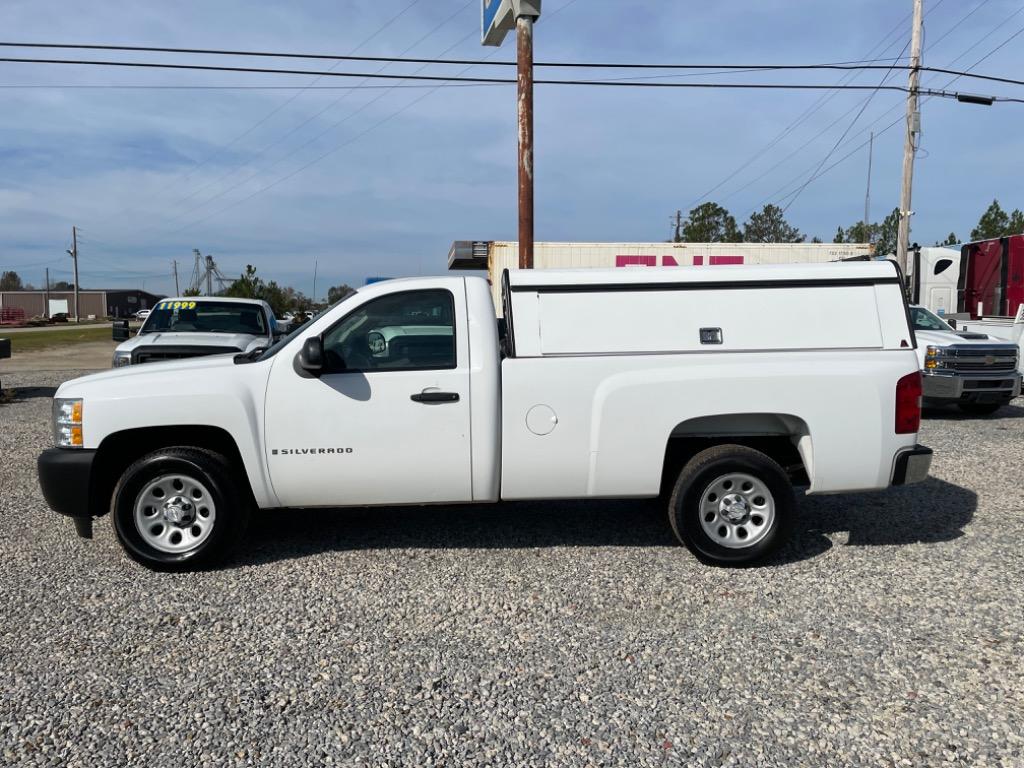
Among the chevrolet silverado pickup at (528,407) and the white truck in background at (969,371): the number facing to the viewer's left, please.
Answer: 1

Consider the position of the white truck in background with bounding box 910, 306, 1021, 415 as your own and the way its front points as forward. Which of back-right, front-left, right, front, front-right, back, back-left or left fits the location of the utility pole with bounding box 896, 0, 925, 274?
back-left

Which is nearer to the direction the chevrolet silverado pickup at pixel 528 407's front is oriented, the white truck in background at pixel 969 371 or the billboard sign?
the billboard sign

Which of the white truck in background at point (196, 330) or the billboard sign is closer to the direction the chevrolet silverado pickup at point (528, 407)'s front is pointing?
the white truck in background

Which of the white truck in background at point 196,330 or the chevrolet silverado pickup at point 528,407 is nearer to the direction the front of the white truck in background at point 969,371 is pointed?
the chevrolet silverado pickup

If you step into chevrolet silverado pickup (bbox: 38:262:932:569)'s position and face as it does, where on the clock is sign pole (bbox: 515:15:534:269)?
The sign pole is roughly at 3 o'clock from the chevrolet silverado pickup.

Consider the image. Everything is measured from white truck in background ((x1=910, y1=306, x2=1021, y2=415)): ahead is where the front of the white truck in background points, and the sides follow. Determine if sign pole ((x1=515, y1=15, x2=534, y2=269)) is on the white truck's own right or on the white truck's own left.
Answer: on the white truck's own right

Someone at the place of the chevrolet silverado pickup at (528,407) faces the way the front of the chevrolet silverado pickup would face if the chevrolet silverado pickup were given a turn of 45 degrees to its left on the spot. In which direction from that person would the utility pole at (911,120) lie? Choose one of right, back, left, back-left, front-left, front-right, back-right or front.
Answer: back

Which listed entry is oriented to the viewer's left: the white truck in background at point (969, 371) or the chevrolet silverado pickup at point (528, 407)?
the chevrolet silverado pickup

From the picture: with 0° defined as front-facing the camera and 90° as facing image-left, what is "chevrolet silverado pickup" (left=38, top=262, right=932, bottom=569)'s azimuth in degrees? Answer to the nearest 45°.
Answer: approximately 90°

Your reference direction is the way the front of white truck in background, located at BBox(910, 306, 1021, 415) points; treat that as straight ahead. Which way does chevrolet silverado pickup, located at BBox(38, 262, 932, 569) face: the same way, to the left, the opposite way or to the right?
to the right
